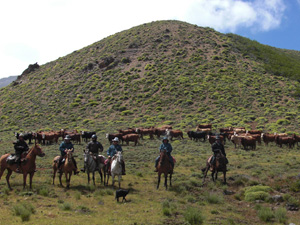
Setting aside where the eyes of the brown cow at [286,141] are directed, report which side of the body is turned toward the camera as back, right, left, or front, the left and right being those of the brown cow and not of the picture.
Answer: left

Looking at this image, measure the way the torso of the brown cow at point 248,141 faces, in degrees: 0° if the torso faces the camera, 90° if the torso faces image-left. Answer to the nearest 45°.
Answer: approximately 45°

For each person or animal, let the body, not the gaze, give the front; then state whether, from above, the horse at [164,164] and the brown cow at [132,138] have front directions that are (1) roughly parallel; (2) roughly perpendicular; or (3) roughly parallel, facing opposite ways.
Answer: roughly perpendicular

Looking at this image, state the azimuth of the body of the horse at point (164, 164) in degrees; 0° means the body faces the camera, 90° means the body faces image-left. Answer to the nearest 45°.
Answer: approximately 0°

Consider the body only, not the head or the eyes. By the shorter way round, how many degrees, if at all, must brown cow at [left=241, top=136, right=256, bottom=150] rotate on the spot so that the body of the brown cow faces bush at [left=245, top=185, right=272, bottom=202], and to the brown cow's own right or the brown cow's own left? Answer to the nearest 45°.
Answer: approximately 45° to the brown cow's own left
